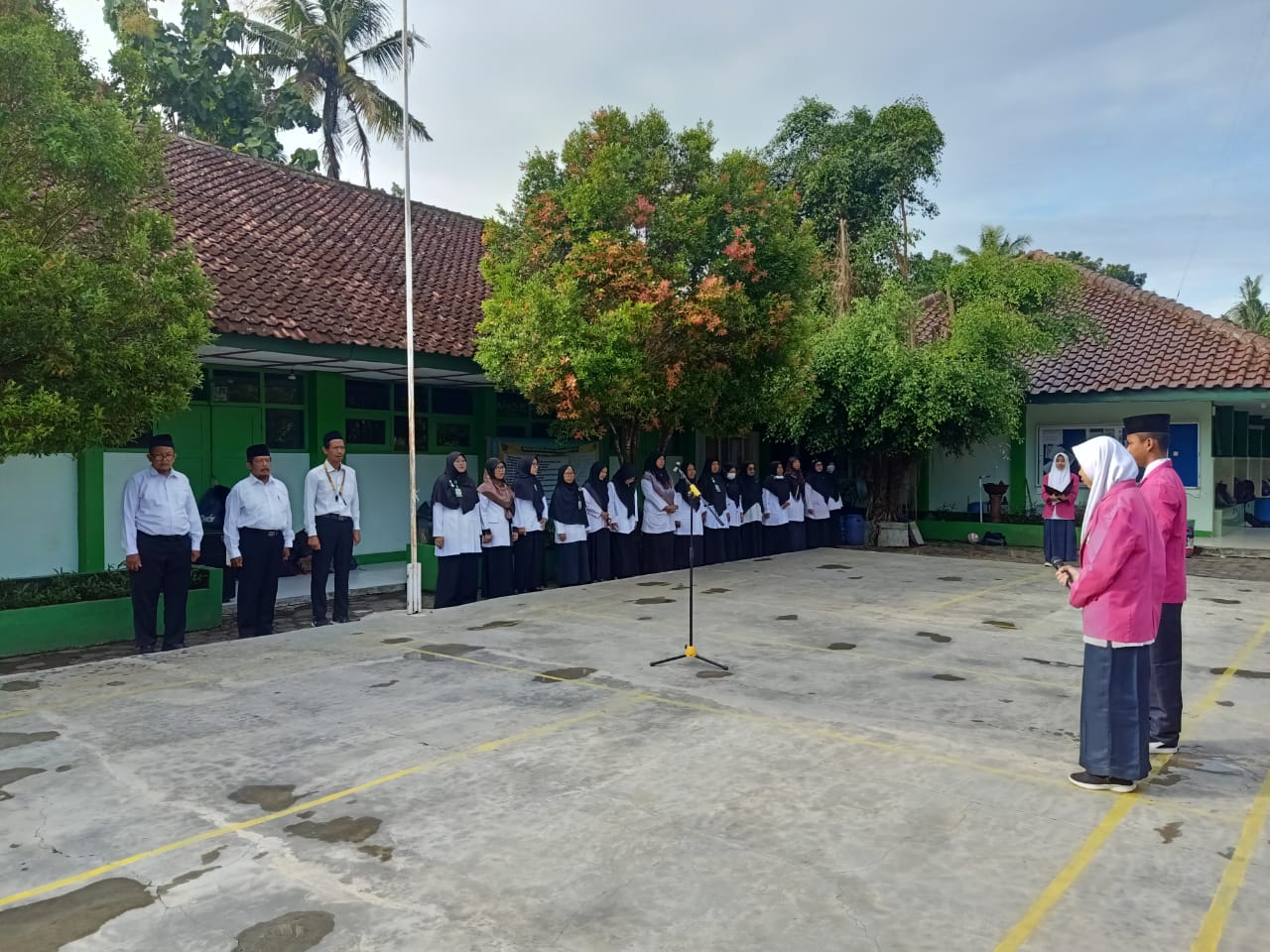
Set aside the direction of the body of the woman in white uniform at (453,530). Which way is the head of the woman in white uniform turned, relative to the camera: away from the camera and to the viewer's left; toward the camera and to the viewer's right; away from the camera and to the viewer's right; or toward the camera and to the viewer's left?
toward the camera and to the viewer's right

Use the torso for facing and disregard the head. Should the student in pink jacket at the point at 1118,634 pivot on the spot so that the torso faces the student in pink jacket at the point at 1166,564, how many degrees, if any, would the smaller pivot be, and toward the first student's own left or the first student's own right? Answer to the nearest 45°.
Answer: approximately 90° to the first student's own right

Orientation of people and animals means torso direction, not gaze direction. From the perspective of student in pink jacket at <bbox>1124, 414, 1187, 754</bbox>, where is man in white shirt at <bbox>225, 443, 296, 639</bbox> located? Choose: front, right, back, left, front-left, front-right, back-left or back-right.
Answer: front

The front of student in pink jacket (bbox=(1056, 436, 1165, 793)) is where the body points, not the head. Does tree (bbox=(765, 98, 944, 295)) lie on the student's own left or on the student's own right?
on the student's own right

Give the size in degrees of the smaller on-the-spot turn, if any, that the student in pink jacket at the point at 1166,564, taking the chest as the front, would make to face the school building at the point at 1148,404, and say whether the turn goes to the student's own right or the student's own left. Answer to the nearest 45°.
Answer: approximately 90° to the student's own right

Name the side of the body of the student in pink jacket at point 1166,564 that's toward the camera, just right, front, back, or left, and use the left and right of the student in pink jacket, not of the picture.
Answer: left

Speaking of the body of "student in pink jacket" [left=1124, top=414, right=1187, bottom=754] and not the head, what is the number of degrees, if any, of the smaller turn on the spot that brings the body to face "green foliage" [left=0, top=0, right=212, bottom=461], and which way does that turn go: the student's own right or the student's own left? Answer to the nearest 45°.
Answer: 0° — they already face it

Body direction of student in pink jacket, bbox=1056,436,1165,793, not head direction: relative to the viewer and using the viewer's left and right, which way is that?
facing to the left of the viewer

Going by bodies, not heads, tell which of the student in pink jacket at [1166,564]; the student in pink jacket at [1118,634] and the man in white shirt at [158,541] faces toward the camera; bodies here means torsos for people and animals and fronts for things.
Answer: the man in white shirt

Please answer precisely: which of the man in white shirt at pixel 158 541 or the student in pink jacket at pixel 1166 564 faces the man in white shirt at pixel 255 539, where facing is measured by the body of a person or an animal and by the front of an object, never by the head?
the student in pink jacket

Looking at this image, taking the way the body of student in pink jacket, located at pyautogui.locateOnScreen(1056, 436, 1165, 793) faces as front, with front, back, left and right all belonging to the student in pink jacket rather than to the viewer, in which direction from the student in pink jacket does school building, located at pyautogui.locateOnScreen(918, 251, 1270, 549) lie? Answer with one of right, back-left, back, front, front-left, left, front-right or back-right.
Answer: right

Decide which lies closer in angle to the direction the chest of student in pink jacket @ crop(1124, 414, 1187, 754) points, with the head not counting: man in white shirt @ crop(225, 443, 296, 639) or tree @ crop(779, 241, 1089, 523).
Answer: the man in white shirt

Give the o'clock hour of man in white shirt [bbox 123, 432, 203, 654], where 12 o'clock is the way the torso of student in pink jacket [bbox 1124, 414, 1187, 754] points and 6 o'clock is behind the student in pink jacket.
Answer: The man in white shirt is roughly at 12 o'clock from the student in pink jacket.

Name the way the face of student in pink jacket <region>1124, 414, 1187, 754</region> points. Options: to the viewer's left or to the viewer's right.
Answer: to the viewer's left

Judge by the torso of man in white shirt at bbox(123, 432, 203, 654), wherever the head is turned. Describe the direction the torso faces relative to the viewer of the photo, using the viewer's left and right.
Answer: facing the viewer
